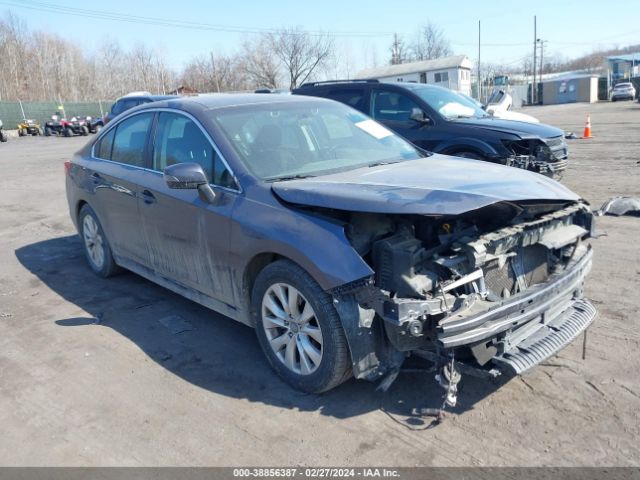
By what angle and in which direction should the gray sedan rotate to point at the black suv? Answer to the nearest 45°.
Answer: approximately 135° to its left

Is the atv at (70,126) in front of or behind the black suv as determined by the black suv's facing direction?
behind

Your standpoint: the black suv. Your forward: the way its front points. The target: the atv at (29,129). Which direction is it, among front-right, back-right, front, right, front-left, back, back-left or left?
back

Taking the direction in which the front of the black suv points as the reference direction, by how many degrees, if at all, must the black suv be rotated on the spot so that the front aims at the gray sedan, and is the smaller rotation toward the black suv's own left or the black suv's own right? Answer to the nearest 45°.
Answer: approximately 45° to the black suv's own right

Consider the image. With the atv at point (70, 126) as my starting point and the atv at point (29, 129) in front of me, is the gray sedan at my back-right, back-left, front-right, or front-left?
back-left

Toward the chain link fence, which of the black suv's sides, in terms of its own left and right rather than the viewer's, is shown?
back

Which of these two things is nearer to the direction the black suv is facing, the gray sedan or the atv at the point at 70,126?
the gray sedan

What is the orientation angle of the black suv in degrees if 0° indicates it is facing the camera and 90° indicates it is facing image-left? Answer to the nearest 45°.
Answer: approximately 315°

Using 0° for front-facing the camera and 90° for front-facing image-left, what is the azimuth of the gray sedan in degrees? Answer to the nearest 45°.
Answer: approximately 315°
